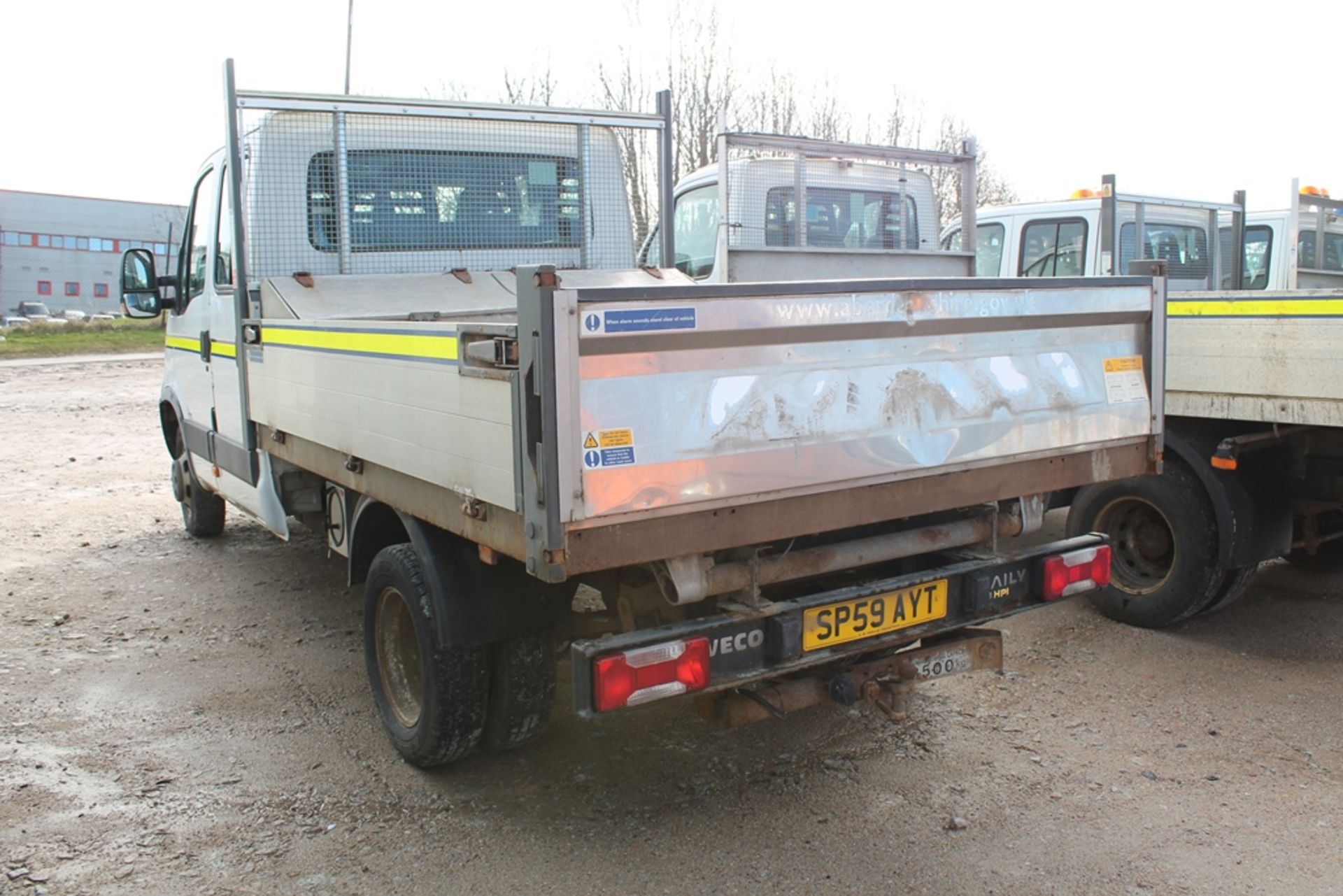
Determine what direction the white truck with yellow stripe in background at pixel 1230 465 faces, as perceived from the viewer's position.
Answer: facing away from the viewer and to the left of the viewer

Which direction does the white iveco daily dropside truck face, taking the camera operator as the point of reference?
facing away from the viewer and to the left of the viewer

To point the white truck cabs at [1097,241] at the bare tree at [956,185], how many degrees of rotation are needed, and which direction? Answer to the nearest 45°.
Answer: approximately 45° to its right

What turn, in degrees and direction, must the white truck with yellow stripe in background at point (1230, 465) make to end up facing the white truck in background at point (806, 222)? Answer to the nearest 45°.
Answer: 0° — it already faces it

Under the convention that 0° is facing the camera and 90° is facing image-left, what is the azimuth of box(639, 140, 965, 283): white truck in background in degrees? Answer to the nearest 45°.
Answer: approximately 135°

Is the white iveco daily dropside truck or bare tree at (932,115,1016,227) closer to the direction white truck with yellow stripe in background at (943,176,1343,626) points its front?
the bare tree

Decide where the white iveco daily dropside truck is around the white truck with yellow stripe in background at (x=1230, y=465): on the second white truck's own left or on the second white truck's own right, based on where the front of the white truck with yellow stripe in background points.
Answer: on the second white truck's own left

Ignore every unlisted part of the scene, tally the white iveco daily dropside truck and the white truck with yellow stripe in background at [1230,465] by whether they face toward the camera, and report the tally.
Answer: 0

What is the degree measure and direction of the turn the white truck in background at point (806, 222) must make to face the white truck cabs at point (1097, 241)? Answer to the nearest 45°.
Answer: approximately 135° to its right
